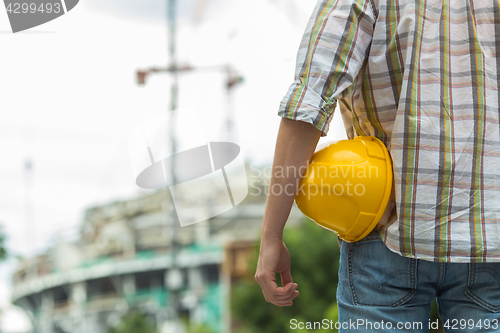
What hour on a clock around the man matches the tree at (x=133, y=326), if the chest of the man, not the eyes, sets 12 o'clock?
The tree is roughly at 11 o'clock from the man.

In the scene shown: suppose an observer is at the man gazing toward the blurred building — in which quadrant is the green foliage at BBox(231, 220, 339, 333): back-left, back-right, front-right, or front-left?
front-right

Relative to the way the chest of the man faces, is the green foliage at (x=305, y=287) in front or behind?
in front

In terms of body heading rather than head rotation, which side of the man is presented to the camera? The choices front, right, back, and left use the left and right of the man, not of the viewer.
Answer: back

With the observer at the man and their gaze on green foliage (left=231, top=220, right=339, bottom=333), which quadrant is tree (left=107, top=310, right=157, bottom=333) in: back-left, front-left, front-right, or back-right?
front-left

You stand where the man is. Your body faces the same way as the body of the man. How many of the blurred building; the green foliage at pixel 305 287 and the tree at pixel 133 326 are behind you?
0

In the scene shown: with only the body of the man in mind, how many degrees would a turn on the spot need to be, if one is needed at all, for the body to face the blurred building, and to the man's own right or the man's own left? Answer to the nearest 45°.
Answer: approximately 45° to the man's own left
